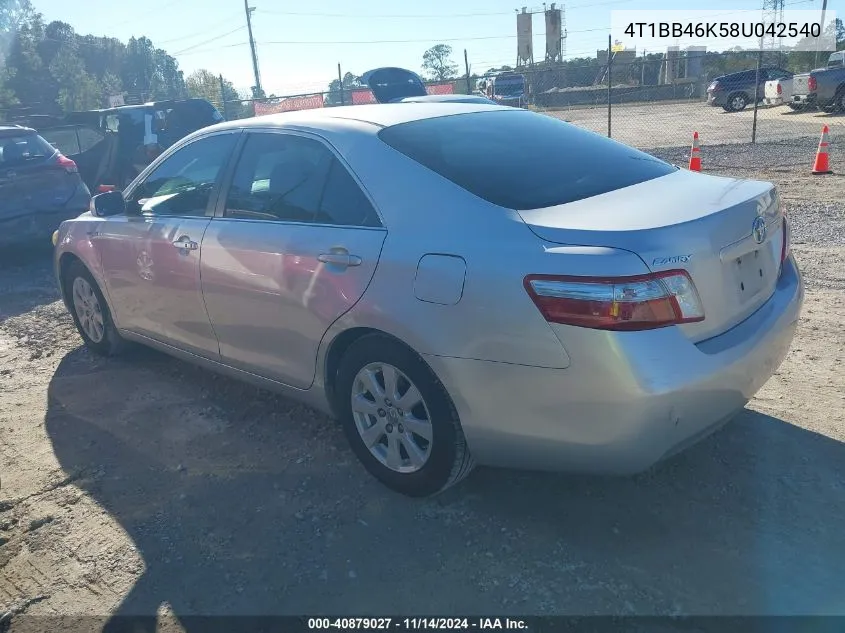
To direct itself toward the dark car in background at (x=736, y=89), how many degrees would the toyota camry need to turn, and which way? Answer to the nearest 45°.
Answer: approximately 90° to its right

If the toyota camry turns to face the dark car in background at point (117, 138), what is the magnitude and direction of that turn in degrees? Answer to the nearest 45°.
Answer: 0° — it already faces it

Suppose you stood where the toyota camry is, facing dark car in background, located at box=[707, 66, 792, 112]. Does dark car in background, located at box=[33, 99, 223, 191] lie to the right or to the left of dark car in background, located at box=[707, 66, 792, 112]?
left

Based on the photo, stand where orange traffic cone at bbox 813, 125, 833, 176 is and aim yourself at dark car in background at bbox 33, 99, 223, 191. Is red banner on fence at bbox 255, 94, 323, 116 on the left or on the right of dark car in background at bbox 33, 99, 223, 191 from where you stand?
right

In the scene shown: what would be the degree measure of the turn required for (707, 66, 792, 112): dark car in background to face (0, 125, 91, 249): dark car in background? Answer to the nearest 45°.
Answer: approximately 135° to its right

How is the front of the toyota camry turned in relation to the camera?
facing away from the viewer and to the left of the viewer

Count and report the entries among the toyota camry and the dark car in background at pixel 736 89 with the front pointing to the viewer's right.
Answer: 0

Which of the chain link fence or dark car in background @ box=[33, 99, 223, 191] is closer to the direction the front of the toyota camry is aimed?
the dark car in background

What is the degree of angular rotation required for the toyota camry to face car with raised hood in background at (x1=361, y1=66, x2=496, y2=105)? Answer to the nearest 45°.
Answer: approximately 45° to its right

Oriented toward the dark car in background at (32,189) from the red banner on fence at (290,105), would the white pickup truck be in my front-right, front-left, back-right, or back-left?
back-left

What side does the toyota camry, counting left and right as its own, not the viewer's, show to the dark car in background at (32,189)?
front

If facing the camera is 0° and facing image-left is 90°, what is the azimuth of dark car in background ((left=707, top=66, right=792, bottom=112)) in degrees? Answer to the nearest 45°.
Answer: approximately 45°

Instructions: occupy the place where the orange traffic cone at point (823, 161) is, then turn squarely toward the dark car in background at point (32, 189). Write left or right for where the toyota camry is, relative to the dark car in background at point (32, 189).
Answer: left
